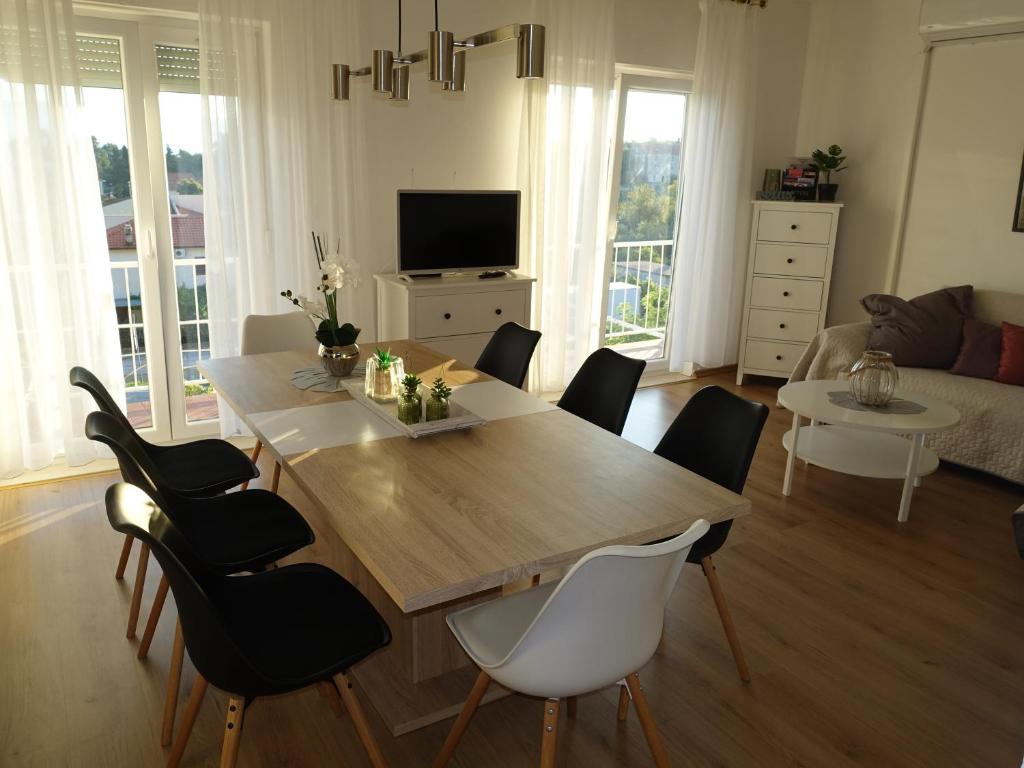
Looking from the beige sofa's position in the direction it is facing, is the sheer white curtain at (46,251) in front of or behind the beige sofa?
in front

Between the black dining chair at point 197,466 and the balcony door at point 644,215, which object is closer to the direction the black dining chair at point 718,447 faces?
the black dining chair

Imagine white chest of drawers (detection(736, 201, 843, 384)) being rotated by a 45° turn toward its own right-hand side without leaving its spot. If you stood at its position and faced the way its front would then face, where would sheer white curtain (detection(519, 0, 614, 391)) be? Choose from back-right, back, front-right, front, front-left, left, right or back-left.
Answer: front

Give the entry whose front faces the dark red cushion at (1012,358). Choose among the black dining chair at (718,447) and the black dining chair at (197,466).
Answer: the black dining chair at (197,466)

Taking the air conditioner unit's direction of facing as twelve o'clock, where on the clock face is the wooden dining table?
The wooden dining table is roughly at 11 o'clock from the air conditioner unit.

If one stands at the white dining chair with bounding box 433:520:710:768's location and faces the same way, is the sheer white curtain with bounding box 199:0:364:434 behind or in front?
in front

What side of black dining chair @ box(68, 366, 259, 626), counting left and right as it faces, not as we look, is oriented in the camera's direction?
right

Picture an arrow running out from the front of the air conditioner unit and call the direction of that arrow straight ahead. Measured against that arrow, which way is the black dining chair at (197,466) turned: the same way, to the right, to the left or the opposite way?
the opposite way

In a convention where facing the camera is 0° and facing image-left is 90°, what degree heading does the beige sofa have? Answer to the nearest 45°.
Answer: approximately 45°

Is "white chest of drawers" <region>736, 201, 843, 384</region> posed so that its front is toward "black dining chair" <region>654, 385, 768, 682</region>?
yes

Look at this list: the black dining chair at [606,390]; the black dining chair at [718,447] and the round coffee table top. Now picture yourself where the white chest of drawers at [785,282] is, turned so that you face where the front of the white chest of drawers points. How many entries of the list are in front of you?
3

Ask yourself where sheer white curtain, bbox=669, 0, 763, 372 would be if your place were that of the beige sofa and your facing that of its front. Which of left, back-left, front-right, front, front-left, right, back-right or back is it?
right

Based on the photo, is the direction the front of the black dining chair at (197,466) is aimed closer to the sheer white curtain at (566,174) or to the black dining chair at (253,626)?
the sheer white curtain
